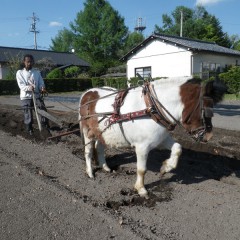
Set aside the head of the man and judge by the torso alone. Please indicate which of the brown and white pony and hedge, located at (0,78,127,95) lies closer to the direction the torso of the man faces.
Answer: the brown and white pony

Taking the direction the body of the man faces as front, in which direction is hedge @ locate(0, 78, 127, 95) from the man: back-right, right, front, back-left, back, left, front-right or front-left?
back

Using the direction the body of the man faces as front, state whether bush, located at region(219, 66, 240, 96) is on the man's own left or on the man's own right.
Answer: on the man's own left

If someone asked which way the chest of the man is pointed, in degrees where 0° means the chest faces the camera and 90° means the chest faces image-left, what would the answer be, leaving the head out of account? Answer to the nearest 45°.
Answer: approximately 0°

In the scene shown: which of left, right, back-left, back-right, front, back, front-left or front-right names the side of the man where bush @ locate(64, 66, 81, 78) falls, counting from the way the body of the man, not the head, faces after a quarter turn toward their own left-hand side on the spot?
left

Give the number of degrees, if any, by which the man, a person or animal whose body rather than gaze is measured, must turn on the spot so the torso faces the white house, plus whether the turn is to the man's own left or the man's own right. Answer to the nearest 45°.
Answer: approximately 135° to the man's own left
